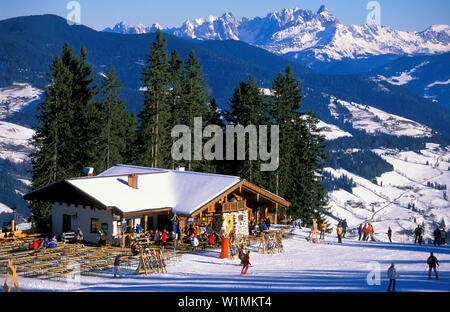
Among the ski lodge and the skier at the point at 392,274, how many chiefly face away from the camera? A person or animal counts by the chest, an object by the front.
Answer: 1

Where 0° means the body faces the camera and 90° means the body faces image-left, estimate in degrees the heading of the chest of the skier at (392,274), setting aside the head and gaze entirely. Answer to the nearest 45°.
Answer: approximately 180°

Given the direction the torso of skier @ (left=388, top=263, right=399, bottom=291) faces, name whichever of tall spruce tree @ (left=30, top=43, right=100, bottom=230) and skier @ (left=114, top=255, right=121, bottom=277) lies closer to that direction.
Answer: the tall spruce tree

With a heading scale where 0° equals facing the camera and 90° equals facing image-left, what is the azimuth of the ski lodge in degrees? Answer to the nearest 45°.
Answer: approximately 315°

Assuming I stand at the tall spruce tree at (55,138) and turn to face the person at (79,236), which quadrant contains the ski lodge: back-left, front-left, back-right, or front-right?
front-left

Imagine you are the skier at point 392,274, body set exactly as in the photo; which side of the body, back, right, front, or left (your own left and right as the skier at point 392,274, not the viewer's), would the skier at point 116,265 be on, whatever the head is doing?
left

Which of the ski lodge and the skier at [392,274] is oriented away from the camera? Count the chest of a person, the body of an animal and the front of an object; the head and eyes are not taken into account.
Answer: the skier

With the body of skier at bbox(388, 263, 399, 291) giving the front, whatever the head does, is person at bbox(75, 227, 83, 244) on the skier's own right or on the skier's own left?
on the skier's own left

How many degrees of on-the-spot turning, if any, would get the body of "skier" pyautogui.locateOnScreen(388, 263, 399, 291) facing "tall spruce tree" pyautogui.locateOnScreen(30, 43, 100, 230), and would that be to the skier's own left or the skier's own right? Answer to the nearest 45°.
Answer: approximately 45° to the skier's own left

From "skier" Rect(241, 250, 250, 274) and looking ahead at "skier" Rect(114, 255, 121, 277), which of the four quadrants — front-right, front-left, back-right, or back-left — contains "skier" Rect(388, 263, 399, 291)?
back-left

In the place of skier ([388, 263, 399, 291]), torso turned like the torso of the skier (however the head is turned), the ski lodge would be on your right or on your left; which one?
on your left
